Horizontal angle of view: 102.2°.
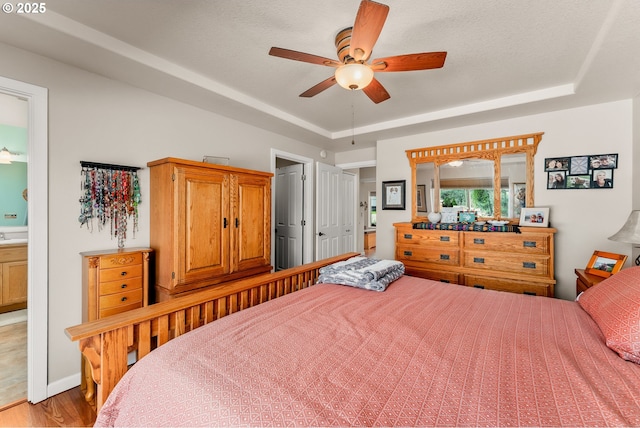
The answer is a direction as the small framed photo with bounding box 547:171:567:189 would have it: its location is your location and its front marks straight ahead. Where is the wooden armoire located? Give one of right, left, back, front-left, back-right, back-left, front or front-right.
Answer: front-right

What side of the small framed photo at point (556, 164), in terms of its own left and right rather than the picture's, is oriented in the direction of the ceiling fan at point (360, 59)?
front

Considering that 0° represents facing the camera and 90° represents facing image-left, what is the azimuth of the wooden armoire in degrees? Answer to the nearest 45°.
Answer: approximately 315°

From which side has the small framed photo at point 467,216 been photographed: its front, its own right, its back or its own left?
front

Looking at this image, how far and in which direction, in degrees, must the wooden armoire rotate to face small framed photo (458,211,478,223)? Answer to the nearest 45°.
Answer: approximately 45° to its left

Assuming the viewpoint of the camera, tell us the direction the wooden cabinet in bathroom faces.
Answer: facing the viewer and to the right of the viewer

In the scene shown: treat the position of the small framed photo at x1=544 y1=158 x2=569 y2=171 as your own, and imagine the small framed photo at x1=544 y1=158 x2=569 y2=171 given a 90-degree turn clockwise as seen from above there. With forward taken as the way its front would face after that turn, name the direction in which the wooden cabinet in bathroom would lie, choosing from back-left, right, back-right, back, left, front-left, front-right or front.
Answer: front-left

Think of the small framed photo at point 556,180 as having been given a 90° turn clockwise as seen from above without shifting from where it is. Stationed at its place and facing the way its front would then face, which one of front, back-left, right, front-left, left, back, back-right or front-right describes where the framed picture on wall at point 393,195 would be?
front

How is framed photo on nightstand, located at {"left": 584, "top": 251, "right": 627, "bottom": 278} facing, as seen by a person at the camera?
facing the viewer and to the left of the viewer

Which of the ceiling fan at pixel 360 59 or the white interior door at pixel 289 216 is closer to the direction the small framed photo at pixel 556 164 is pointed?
the ceiling fan

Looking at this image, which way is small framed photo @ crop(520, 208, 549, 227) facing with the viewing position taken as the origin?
facing the viewer
